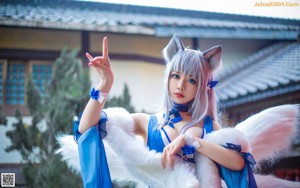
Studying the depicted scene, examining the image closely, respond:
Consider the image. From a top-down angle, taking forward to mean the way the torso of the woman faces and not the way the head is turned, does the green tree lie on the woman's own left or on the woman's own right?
on the woman's own right

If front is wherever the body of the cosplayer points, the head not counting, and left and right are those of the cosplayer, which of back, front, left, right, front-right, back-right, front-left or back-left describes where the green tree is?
back-right

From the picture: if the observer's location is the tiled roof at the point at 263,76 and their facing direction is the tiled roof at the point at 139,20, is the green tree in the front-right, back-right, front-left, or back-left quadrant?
front-left

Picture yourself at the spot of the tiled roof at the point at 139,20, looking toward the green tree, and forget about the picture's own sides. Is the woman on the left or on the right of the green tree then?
left

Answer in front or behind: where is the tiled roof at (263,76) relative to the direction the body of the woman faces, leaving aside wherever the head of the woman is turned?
behind

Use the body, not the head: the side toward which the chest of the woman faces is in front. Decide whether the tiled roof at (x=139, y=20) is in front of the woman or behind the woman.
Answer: behind

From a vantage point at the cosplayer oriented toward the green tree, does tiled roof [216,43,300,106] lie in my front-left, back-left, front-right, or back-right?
front-right

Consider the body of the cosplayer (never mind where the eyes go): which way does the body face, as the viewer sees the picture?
toward the camera

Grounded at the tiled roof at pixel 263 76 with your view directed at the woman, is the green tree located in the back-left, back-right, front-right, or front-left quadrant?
front-right

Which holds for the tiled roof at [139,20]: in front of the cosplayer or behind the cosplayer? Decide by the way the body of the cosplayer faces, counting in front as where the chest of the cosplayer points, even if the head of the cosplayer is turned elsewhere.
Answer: behind

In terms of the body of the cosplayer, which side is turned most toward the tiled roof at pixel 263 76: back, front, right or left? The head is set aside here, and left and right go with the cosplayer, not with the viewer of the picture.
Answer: back
